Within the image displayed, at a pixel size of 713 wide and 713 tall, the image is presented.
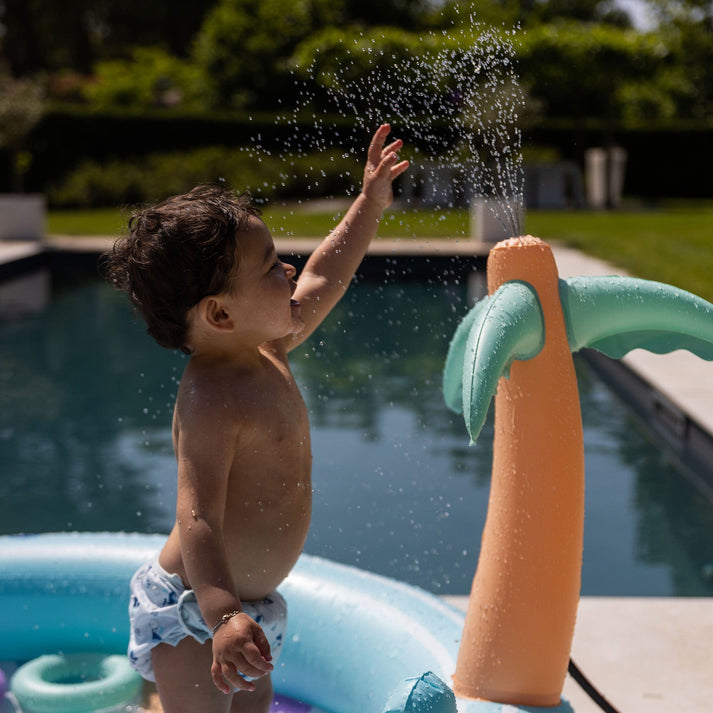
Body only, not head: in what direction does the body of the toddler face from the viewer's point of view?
to the viewer's right

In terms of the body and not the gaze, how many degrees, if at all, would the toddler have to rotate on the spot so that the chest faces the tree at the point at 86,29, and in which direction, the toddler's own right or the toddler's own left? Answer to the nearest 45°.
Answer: approximately 90° to the toddler's own left

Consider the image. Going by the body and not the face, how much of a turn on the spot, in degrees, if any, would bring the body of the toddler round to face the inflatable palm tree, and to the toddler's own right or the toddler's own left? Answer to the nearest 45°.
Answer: approximately 45° to the toddler's own left

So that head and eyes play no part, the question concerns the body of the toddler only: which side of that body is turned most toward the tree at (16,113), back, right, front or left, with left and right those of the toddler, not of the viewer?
left

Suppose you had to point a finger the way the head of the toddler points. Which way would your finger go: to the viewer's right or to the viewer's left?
to the viewer's right

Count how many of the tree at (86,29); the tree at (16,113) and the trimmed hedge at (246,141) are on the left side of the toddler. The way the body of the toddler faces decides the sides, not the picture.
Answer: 3

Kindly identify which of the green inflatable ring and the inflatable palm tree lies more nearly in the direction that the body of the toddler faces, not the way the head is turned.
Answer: the inflatable palm tree

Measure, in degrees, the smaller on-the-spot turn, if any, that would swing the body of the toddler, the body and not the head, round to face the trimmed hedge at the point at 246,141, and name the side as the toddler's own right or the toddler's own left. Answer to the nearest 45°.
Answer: approximately 90° to the toddler's own left
